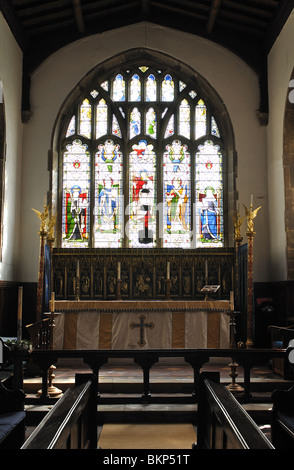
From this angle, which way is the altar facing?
toward the camera

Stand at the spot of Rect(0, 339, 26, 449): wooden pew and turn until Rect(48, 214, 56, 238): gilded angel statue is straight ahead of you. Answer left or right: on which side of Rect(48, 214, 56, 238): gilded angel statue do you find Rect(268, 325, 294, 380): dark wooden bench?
right

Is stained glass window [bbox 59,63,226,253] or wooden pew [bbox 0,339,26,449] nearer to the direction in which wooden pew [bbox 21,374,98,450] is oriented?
the stained glass window

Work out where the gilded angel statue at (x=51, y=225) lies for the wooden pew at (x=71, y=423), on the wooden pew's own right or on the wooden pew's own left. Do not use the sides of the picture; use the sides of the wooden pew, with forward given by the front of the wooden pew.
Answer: on the wooden pew's own left

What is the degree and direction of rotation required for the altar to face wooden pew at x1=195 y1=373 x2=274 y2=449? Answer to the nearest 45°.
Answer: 0° — it already faces it

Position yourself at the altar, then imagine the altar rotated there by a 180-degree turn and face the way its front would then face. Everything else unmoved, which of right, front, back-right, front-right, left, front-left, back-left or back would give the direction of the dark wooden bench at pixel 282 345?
back-right

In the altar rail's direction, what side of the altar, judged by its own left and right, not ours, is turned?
front

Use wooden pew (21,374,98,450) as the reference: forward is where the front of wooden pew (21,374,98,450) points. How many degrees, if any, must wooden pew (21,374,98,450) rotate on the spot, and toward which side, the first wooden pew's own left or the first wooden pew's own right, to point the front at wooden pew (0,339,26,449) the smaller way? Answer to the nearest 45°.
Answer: approximately 135° to the first wooden pew's own left

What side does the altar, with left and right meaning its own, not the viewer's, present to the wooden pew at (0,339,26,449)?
front

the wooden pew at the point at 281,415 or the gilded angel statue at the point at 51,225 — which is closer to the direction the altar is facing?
the wooden pew
